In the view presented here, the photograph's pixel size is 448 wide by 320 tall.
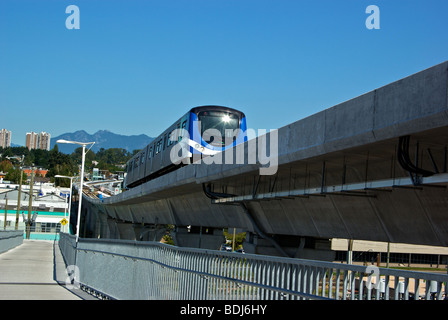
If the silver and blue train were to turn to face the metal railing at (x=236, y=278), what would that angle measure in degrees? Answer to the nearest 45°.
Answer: approximately 45° to its right

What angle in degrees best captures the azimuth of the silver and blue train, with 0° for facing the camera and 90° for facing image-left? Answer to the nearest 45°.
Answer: approximately 315°
